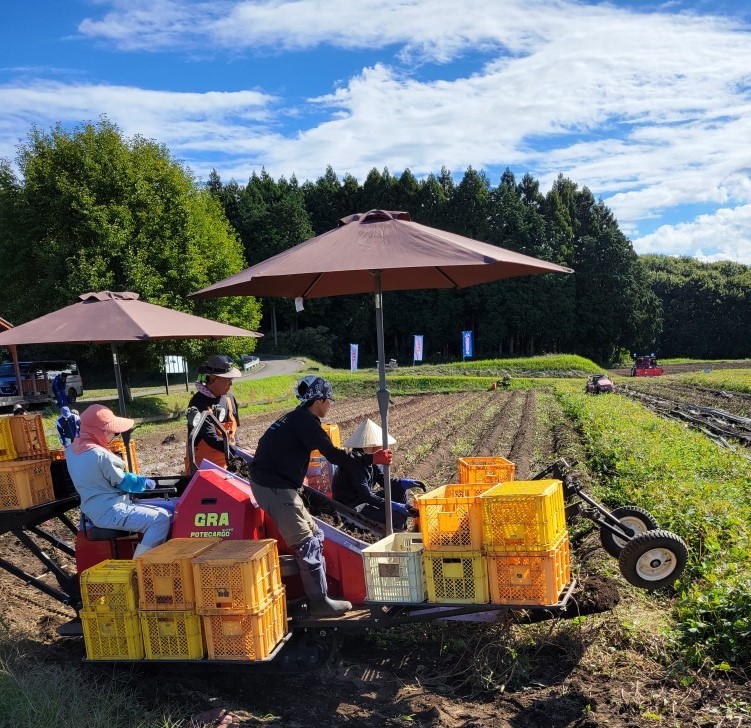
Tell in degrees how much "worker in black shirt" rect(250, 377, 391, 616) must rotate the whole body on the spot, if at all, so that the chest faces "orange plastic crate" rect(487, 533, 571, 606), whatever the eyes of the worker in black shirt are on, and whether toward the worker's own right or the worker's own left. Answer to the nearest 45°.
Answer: approximately 45° to the worker's own right

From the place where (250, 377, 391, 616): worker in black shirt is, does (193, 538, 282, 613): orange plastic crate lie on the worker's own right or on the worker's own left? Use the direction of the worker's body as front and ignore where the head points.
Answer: on the worker's own right

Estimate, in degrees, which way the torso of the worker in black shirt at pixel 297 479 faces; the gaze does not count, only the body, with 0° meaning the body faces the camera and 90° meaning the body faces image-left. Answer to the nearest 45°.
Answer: approximately 270°

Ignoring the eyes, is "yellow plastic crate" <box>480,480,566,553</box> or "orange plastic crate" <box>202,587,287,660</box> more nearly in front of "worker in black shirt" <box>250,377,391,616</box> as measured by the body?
the yellow plastic crate

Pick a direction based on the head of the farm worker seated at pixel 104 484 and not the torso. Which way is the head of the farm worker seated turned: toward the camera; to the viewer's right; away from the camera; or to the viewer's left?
to the viewer's right

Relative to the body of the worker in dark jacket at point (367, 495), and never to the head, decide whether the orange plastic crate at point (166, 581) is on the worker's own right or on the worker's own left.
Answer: on the worker's own right
